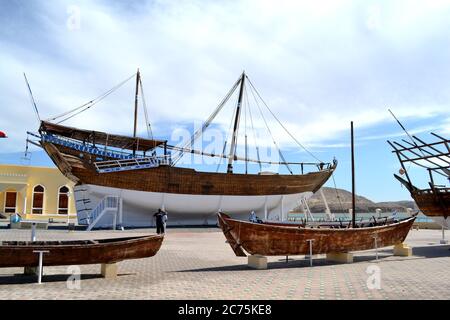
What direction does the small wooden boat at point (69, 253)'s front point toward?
to the viewer's right

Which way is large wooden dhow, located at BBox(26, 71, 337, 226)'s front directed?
to the viewer's right

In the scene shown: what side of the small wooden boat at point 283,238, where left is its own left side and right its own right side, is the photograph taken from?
right

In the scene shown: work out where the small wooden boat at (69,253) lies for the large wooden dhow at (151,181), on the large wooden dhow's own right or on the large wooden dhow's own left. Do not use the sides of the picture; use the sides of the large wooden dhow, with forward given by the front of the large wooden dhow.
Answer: on the large wooden dhow's own right

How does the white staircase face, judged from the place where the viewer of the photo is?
facing to the left of the viewer

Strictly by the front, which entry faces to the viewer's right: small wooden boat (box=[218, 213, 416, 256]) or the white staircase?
the small wooden boat

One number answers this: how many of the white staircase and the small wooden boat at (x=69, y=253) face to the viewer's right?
1

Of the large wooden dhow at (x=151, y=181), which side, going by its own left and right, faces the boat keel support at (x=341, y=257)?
right

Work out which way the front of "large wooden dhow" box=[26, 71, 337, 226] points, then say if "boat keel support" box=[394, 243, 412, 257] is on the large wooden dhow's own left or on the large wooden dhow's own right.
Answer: on the large wooden dhow's own right
